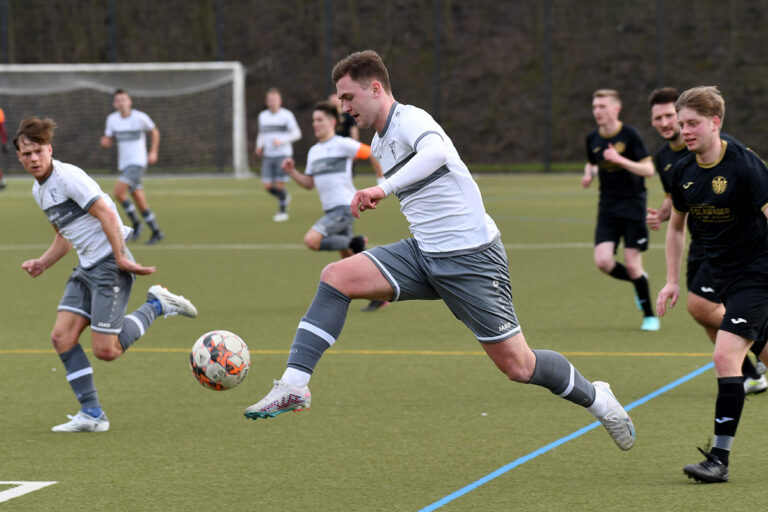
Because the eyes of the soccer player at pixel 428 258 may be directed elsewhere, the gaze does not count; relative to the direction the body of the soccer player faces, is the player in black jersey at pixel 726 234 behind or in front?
behind

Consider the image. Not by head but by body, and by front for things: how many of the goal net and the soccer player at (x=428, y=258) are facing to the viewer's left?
1

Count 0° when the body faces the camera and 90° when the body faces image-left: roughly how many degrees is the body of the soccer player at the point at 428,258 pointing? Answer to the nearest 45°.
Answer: approximately 90°

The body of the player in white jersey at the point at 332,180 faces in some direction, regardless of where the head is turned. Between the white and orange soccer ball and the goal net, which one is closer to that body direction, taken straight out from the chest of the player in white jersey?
the white and orange soccer ball
